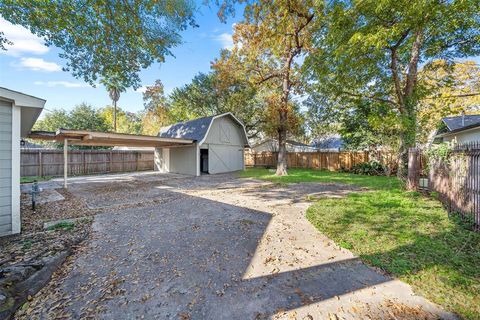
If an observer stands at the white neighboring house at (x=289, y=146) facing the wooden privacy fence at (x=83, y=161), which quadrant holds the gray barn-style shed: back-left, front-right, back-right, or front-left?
front-left

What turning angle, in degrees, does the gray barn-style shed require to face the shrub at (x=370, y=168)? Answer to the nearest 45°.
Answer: approximately 45° to its left

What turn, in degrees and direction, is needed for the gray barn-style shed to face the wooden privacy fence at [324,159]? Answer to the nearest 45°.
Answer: approximately 45° to its left

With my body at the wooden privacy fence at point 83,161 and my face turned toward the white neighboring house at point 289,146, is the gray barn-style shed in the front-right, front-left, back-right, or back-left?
front-right

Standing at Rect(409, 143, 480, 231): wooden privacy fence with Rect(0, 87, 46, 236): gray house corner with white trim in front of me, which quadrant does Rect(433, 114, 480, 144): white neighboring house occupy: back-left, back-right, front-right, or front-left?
back-right

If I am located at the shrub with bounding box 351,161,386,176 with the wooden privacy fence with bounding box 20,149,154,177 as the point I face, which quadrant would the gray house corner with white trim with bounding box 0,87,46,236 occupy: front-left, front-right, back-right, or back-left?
front-left

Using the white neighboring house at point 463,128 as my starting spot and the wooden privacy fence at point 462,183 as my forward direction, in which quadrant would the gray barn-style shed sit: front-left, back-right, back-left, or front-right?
front-right

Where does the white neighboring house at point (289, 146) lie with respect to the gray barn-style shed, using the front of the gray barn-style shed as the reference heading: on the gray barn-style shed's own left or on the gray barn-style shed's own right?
on the gray barn-style shed's own left

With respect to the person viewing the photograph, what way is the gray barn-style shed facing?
facing the viewer and to the right of the viewer

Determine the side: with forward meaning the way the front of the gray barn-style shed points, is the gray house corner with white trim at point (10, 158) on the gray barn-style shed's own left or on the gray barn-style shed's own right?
on the gray barn-style shed's own right
